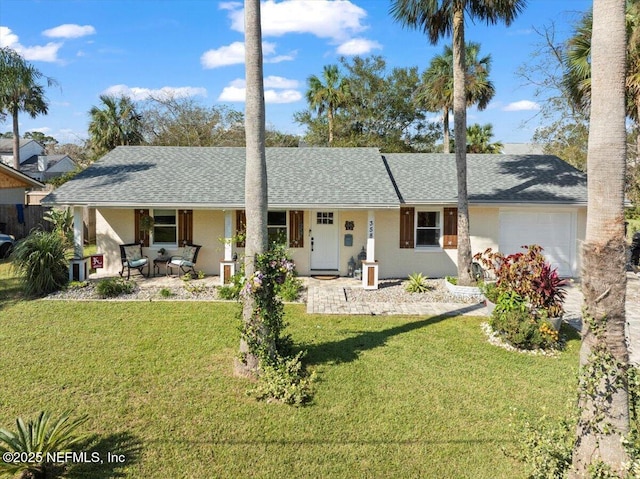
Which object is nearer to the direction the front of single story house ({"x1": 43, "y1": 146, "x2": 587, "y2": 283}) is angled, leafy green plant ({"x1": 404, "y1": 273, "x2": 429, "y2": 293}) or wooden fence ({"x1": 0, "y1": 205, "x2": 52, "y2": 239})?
the leafy green plant

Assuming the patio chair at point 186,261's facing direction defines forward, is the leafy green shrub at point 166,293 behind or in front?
in front

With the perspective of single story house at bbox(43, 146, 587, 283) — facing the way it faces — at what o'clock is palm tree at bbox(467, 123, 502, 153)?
The palm tree is roughly at 7 o'clock from the single story house.

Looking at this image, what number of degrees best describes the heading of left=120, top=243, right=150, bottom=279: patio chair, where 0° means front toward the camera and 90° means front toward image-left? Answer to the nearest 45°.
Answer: approximately 315°

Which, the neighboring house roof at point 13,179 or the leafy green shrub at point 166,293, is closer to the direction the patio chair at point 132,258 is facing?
the leafy green shrub

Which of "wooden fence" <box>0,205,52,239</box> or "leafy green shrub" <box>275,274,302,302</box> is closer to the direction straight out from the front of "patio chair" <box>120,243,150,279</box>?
the leafy green shrub

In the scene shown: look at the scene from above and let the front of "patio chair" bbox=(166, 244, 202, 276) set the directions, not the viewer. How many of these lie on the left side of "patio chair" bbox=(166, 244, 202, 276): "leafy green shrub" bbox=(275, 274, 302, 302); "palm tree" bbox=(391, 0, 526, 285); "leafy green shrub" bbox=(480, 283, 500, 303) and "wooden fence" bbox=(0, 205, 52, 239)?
3

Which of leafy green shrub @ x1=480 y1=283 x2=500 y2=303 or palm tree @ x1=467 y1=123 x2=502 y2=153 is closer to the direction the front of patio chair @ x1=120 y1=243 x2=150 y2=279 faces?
the leafy green shrub

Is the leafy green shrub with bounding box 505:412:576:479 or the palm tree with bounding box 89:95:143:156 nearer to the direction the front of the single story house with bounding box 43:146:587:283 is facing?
the leafy green shrub

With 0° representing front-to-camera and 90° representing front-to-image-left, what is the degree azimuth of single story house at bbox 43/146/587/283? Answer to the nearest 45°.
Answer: approximately 0°

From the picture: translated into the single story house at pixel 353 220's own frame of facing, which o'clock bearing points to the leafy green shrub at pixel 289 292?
The leafy green shrub is roughly at 1 o'clock from the single story house.

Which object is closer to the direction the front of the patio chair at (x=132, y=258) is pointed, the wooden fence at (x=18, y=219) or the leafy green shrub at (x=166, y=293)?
the leafy green shrub

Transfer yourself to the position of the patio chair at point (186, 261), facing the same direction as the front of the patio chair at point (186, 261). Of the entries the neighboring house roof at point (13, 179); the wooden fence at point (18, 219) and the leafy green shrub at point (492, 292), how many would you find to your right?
2

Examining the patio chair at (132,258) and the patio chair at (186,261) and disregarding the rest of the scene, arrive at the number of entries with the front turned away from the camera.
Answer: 0

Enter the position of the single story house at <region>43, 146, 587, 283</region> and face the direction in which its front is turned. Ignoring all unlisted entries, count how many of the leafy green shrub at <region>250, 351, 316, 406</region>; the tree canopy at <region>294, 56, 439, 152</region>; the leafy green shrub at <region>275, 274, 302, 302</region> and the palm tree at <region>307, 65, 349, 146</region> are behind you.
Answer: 2
